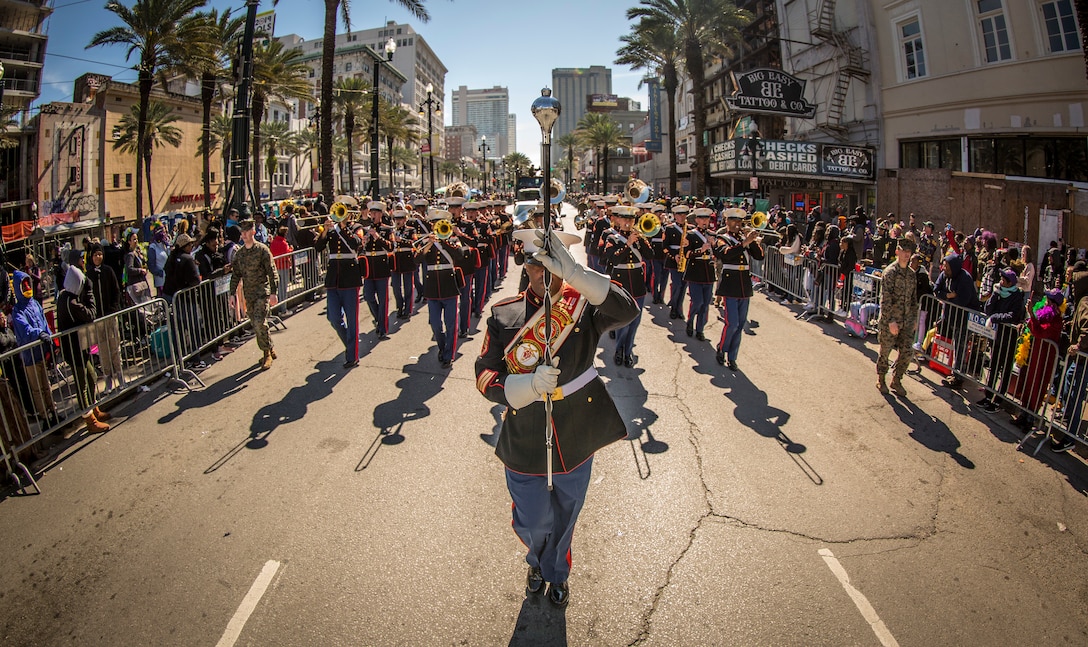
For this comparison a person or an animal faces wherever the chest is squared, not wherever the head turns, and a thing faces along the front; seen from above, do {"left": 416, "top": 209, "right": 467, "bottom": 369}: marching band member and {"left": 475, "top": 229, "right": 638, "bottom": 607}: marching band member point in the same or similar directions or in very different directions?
same or similar directions

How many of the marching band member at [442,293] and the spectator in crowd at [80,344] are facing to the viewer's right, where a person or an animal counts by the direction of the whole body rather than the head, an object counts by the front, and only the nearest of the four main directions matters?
1

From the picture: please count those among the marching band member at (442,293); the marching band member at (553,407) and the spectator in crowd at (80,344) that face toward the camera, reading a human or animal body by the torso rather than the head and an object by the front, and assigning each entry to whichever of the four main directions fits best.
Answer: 2

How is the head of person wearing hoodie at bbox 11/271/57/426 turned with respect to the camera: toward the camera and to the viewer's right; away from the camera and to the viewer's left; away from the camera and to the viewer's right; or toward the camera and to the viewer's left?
toward the camera and to the viewer's right

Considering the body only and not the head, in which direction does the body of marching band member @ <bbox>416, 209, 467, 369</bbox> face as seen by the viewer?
toward the camera

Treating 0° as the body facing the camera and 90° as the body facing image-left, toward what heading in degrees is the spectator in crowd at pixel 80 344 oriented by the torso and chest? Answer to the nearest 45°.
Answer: approximately 270°

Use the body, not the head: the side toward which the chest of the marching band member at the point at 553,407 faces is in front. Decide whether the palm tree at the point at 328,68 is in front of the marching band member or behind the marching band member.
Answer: behind

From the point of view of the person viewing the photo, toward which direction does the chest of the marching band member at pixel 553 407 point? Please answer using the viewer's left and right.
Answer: facing the viewer

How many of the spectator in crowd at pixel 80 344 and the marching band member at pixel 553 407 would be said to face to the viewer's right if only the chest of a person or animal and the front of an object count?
1
